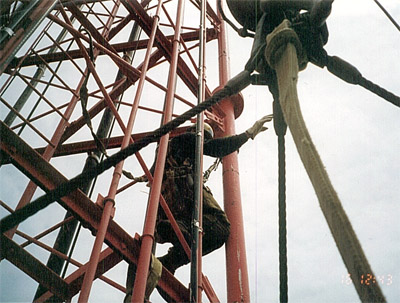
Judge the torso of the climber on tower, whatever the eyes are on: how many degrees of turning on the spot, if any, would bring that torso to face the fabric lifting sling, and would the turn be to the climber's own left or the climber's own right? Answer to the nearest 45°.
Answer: approximately 90° to the climber's own right
